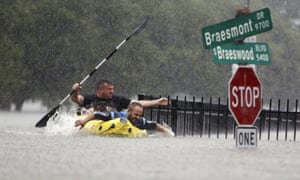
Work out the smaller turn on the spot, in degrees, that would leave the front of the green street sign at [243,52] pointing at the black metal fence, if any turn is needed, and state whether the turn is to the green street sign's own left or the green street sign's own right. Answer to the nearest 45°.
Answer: approximately 180°

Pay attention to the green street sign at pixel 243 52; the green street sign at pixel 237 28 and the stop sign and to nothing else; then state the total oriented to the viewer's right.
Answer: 0

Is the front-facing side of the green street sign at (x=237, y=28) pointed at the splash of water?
no

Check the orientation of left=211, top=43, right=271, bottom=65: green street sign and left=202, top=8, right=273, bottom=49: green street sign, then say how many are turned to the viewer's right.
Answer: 0

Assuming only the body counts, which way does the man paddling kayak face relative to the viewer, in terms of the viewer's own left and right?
facing the viewer and to the right of the viewer

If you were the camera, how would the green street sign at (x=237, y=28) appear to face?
facing the viewer and to the left of the viewer

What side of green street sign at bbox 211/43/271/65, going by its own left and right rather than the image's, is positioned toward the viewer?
front

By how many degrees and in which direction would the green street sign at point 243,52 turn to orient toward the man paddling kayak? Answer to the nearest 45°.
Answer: approximately 135° to its right

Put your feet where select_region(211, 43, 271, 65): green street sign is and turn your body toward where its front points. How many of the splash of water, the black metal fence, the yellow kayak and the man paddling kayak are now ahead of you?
0

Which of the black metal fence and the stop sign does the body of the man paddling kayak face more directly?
the stop sign

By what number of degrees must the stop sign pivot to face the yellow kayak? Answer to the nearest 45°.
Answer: approximately 90° to its right
